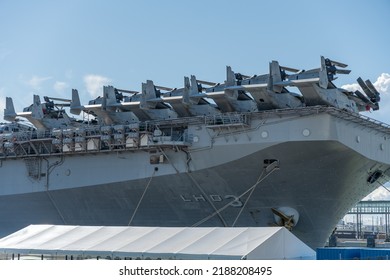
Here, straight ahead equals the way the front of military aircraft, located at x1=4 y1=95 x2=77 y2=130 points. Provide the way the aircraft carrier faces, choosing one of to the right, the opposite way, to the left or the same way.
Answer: to the right

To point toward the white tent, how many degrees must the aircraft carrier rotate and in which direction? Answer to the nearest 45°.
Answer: approximately 45° to its right

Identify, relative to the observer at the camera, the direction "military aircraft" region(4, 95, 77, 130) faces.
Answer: facing away from the viewer and to the right of the viewer

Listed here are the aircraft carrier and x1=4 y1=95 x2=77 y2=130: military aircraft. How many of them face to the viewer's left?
0

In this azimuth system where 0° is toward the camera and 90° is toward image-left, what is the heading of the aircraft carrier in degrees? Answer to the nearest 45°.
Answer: approximately 315°

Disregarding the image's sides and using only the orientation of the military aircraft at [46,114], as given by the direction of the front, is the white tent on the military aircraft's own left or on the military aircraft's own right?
on the military aircraft's own right
